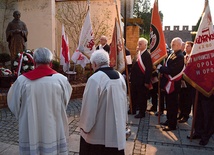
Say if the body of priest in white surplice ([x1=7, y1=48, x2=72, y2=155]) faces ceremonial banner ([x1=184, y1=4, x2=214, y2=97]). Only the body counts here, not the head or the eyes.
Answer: no

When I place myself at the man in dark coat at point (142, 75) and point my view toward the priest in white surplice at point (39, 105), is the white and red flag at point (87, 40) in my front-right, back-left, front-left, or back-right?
back-right

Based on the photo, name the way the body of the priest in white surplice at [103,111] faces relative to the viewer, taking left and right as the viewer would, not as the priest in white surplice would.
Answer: facing away from the viewer and to the left of the viewer

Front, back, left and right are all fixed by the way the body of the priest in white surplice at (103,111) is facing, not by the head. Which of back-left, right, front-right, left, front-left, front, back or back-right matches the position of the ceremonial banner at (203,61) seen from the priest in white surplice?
right

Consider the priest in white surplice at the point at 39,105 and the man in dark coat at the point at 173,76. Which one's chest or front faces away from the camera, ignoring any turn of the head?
the priest in white surplice

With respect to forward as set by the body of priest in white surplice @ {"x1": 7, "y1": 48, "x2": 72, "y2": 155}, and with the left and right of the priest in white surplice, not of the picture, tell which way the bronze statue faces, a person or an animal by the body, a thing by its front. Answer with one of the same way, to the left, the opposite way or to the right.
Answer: the opposite way

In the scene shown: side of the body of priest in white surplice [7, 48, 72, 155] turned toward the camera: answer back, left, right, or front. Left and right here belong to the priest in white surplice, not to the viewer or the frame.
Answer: back

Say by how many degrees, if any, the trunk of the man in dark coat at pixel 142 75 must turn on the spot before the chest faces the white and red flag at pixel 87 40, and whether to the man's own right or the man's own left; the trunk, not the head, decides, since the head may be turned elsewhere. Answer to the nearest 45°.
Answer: approximately 90° to the man's own right

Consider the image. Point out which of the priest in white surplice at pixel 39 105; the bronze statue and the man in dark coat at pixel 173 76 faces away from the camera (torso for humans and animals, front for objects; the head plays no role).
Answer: the priest in white surplice

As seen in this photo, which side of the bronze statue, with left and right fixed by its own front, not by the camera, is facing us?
front

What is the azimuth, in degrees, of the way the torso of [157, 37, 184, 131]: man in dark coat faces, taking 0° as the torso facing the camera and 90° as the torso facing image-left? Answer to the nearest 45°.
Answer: approximately 90°

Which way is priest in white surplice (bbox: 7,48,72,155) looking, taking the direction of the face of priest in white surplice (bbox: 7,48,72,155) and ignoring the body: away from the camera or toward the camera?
away from the camera

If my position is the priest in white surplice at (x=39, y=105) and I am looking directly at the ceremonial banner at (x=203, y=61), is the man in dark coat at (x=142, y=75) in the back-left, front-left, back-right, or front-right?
front-left

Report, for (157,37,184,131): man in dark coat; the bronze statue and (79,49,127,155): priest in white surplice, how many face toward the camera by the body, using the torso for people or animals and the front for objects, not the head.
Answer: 1

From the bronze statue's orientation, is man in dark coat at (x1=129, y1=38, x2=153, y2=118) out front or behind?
out front

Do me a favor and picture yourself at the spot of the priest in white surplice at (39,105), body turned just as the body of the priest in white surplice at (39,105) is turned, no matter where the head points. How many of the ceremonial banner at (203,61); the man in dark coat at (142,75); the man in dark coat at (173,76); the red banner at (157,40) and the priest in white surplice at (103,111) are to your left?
0

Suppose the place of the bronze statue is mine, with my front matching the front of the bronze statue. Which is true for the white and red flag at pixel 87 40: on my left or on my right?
on my left
